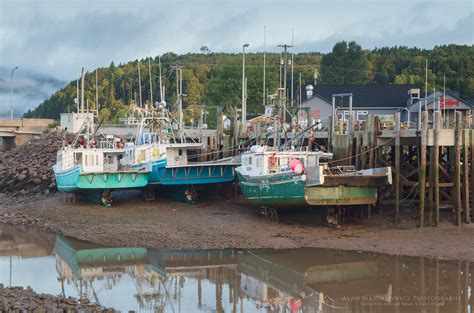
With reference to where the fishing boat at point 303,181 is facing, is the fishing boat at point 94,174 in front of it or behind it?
in front

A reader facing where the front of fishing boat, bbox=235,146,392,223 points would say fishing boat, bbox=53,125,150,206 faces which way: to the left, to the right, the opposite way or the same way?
the same way

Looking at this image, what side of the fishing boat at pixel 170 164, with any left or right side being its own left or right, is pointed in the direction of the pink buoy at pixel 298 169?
back

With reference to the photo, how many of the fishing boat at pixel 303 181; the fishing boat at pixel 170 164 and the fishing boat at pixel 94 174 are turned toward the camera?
0

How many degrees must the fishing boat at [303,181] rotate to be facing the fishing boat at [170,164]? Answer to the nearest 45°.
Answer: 0° — it already faces it

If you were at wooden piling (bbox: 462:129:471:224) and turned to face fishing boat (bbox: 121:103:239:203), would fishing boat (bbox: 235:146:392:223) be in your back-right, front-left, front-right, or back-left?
front-left

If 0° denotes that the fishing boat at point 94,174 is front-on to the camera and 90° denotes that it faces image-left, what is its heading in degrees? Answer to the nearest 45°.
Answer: approximately 135°

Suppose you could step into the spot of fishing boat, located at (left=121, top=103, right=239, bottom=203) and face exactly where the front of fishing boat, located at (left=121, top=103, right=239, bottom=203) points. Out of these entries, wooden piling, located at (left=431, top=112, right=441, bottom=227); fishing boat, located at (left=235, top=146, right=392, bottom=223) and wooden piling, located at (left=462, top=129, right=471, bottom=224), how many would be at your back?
3

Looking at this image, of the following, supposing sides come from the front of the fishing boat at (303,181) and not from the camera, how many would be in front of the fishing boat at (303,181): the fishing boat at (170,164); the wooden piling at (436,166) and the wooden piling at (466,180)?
1

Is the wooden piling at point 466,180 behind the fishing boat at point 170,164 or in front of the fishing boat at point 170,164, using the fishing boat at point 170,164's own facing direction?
behind

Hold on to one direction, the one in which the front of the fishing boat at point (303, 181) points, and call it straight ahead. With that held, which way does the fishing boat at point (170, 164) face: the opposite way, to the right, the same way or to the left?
the same way

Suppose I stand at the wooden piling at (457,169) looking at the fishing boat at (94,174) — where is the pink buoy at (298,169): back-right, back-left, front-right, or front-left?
front-left

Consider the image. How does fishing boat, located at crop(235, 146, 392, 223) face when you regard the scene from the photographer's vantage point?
facing away from the viewer and to the left of the viewer

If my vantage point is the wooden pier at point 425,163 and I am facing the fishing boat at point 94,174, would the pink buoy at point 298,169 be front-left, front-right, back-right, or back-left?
front-left

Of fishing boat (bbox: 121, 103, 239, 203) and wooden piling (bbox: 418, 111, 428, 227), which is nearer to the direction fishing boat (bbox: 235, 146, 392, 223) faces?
the fishing boat

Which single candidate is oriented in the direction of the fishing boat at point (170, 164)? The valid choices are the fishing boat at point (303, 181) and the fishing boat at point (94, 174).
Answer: the fishing boat at point (303, 181)

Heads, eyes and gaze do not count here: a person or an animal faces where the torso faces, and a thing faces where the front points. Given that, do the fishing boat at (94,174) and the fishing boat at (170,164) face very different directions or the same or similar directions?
same or similar directions

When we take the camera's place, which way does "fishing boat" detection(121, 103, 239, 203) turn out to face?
facing away from the viewer and to the left of the viewer

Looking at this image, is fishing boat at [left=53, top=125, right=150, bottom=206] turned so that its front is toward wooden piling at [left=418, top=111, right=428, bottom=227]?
no

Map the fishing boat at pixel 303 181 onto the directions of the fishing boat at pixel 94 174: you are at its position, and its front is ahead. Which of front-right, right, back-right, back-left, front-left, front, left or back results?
back

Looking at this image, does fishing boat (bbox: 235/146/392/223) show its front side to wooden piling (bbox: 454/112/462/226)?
no

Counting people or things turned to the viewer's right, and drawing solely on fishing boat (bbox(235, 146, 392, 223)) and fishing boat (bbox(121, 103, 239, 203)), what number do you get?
0
